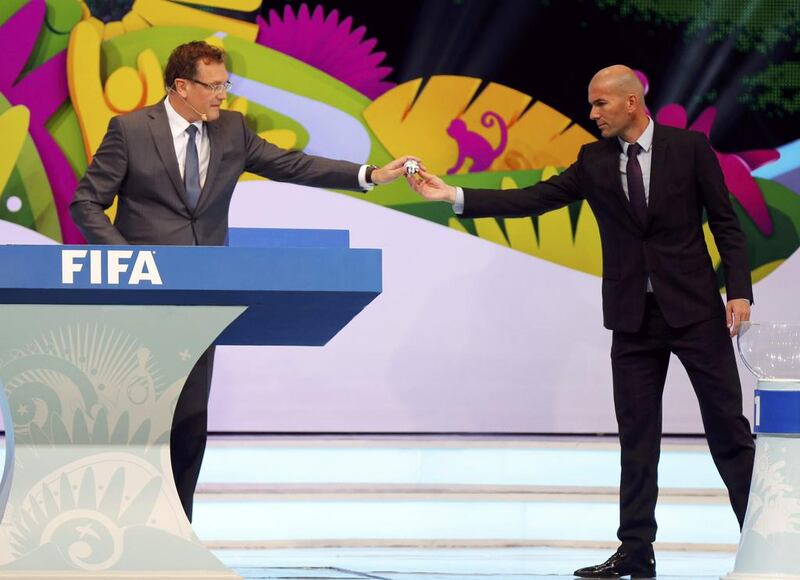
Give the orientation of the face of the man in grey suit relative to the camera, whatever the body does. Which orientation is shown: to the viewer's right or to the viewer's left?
to the viewer's right

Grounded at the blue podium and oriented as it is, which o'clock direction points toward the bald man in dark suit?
The bald man in dark suit is roughly at 8 o'clock from the blue podium.

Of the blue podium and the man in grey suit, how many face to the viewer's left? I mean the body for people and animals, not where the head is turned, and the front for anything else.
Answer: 0

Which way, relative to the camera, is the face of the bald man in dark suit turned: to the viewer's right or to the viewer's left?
to the viewer's left

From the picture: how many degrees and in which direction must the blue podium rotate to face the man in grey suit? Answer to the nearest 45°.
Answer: approximately 180°

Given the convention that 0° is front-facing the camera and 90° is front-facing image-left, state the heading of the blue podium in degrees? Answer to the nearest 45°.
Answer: approximately 0°

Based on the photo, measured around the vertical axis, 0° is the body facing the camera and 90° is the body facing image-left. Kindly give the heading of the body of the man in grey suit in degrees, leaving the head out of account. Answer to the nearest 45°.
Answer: approximately 315°

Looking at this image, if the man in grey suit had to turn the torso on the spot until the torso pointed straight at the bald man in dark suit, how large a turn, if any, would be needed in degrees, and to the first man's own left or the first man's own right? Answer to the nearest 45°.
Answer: approximately 45° to the first man's own left
